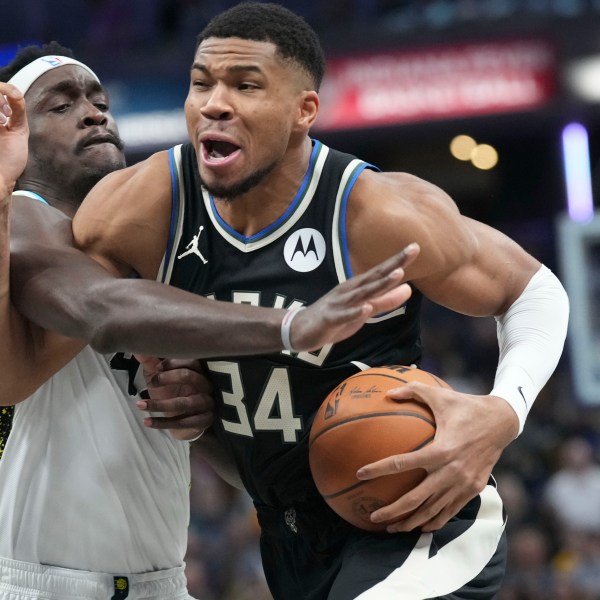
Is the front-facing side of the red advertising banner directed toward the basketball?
yes

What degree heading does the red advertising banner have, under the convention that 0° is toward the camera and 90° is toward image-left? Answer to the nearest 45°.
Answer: approximately 0°

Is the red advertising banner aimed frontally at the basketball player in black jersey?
yes
